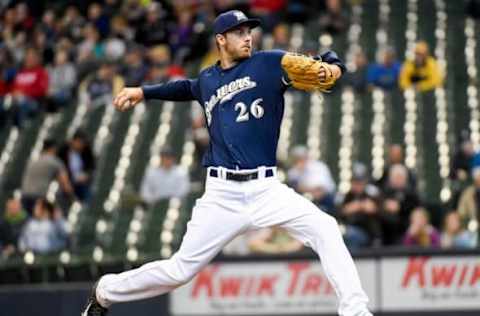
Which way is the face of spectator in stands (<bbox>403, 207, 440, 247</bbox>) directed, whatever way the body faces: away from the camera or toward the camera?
toward the camera

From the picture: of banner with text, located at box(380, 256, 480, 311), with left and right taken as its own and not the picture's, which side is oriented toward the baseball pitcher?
front

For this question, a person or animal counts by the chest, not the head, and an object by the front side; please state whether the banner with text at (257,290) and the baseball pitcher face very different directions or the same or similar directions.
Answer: same or similar directions

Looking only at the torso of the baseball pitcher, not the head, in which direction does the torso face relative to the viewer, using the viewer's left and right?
facing the viewer

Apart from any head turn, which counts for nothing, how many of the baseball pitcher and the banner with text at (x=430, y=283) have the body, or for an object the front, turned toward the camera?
2

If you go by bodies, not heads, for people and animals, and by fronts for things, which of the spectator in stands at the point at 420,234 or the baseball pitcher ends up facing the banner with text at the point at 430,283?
the spectator in stands

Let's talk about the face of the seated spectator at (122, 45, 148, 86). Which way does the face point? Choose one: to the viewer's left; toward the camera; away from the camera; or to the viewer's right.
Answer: toward the camera

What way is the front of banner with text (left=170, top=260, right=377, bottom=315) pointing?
toward the camera

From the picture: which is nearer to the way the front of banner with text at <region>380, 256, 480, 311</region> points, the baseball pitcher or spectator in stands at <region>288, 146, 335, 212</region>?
the baseball pitcher

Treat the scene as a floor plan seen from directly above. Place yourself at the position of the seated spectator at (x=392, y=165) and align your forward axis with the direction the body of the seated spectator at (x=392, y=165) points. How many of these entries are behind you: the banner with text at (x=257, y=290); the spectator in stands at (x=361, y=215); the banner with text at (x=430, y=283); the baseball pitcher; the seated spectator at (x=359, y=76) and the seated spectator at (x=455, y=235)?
1

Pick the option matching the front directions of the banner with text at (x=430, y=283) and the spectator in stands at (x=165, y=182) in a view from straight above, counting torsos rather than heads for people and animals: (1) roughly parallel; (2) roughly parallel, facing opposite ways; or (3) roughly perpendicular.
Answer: roughly parallel

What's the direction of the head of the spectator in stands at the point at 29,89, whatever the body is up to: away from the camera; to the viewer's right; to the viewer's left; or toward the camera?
toward the camera

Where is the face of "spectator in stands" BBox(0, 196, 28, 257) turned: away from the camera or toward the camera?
toward the camera

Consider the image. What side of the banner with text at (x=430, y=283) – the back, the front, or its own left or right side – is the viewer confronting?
front

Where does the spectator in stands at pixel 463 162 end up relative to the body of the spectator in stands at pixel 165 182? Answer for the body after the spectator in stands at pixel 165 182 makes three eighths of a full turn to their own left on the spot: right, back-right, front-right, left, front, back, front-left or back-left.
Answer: front-right

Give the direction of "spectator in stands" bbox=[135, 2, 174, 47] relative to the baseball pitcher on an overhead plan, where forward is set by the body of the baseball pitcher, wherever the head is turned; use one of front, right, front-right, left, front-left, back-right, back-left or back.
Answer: back

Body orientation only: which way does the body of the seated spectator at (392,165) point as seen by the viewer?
toward the camera
